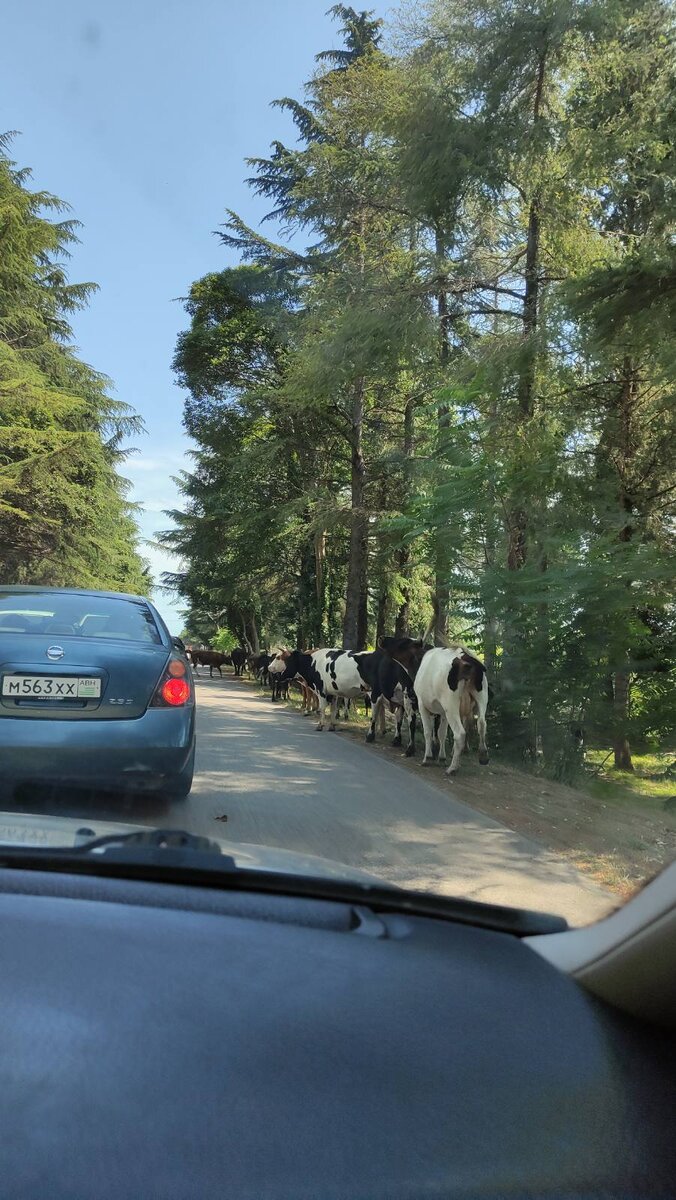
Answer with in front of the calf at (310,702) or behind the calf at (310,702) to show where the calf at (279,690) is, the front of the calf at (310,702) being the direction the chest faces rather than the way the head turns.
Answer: in front

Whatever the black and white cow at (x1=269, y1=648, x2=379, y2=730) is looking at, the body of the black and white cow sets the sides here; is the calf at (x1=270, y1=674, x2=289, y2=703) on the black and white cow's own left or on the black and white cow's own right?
on the black and white cow's own right

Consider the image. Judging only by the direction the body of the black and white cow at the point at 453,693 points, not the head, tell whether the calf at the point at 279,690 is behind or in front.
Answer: in front

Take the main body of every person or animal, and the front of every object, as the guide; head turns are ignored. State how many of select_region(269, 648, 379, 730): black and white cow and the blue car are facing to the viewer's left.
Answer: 1

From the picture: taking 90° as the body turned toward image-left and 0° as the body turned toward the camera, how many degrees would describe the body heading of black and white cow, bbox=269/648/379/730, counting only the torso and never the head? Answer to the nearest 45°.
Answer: approximately 90°

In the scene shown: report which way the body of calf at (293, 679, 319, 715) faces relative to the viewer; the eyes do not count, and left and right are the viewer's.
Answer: facing away from the viewer and to the left of the viewer

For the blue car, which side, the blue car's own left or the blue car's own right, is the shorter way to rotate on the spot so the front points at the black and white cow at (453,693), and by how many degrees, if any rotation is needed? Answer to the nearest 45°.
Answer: approximately 45° to the blue car's own right

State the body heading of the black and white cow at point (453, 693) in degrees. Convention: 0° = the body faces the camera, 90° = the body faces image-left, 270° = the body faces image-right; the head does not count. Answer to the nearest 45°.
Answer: approximately 135°

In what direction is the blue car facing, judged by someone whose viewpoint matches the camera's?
facing away from the viewer
